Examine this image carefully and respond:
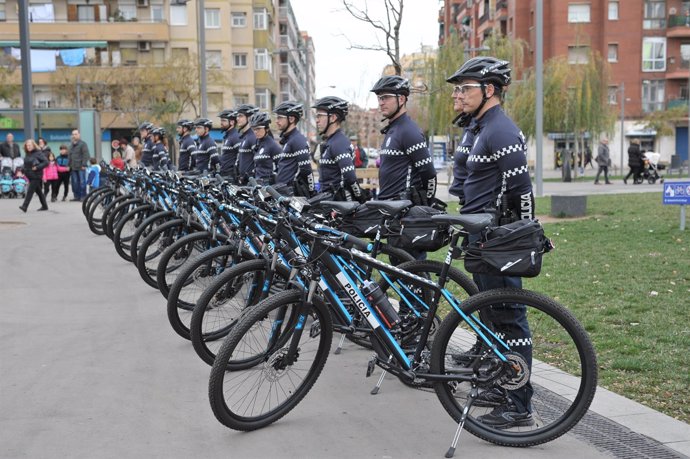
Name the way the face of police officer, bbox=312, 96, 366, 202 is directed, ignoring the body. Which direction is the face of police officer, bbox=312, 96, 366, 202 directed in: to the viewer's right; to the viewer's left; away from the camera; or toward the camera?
to the viewer's left

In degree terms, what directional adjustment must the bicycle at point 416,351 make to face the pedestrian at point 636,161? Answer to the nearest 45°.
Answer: approximately 90° to its right

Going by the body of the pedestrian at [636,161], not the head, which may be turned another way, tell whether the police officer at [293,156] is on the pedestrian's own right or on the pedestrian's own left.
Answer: on the pedestrian's own right

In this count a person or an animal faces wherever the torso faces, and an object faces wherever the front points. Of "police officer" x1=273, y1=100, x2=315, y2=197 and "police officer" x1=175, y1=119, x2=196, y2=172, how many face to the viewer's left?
2

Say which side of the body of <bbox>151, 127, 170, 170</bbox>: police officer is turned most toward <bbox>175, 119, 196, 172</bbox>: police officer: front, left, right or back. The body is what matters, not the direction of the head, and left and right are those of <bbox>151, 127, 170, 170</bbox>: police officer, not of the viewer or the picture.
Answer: left

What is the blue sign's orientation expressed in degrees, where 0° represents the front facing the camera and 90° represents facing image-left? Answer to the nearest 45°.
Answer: approximately 0°

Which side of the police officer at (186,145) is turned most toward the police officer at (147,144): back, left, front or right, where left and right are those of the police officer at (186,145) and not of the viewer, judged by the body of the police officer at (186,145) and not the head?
right

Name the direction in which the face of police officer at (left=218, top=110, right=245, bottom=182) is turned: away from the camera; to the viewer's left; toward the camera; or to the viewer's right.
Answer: to the viewer's left

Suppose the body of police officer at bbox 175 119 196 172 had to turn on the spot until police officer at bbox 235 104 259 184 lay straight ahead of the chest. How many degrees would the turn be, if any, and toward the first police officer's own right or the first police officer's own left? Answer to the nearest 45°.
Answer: approximately 90° to the first police officer's own left

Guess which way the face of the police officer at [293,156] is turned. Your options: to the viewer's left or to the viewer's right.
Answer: to the viewer's left

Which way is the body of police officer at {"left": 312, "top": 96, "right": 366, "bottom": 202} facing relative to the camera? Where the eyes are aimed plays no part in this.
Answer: to the viewer's left

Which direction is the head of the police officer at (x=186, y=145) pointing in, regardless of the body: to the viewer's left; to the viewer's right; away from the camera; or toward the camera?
to the viewer's left

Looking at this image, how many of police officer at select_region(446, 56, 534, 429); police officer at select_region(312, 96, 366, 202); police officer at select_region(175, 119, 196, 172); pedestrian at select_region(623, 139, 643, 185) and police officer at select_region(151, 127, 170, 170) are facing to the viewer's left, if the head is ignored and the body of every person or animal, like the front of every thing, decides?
4
